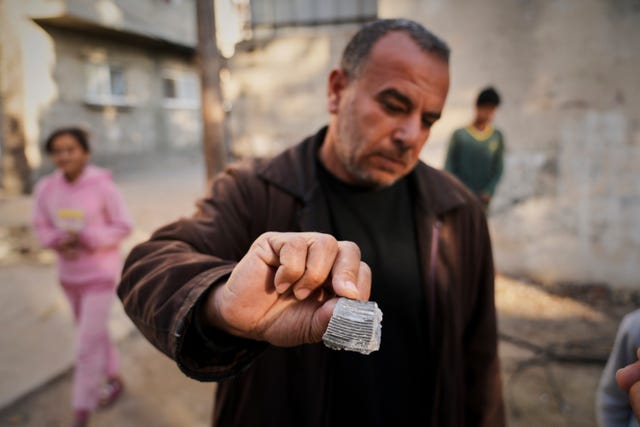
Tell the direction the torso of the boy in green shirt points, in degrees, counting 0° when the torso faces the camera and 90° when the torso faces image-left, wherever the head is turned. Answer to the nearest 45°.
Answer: approximately 0°

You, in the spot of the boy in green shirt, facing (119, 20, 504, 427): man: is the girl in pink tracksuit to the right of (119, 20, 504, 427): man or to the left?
right

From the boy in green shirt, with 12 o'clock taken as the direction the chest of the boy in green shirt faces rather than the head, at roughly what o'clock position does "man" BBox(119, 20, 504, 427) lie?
The man is roughly at 12 o'clock from the boy in green shirt.

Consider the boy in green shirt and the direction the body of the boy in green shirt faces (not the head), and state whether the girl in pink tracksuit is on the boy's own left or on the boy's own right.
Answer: on the boy's own right

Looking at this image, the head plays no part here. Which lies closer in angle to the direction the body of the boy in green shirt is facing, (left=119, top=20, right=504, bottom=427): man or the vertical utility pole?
the man

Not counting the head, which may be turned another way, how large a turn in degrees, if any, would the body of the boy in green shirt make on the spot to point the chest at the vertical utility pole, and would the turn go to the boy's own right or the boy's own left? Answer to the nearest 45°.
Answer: approximately 45° to the boy's own right

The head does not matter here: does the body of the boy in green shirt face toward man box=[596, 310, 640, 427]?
yes

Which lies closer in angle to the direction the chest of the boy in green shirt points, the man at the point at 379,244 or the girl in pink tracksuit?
the man
